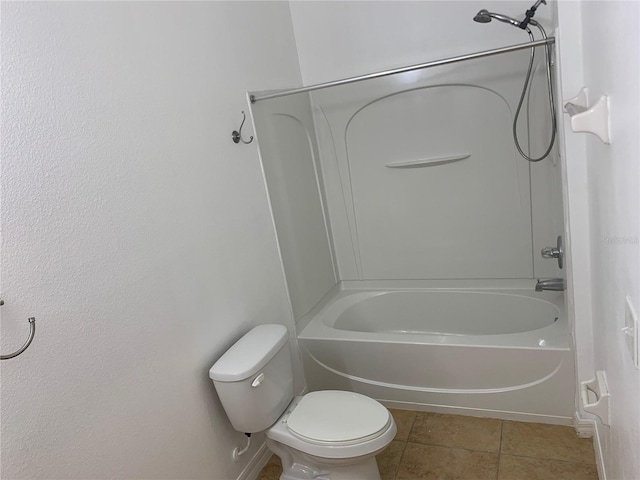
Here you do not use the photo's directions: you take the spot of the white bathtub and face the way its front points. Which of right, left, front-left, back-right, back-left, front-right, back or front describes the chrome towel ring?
front-right

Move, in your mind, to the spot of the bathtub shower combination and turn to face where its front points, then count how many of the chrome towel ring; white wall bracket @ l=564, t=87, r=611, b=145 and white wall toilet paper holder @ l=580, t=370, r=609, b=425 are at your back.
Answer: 0

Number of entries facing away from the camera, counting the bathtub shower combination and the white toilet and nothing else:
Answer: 0

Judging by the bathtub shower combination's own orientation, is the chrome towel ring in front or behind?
in front

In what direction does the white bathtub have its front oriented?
toward the camera

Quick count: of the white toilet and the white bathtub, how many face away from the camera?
0

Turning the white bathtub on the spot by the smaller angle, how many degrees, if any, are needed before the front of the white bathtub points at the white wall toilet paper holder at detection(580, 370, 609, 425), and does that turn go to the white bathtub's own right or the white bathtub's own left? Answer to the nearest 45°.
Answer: approximately 45° to the white bathtub's own left

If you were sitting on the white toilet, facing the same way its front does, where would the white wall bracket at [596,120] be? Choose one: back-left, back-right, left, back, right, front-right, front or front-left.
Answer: front

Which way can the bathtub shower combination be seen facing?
toward the camera

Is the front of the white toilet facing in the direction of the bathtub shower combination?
no

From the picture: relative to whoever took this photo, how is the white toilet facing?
facing the viewer and to the right of the viewer

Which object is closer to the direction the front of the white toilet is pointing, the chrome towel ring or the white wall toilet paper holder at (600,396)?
the white wall toilet paper holder

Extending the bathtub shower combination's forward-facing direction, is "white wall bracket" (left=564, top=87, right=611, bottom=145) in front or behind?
in front

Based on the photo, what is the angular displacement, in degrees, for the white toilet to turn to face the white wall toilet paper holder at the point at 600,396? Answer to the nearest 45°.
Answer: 0° — it already faces it

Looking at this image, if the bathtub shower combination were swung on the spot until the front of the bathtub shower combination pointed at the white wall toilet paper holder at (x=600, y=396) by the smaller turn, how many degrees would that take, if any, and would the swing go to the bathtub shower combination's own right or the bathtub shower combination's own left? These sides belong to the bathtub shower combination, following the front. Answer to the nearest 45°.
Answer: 0° — it already faces it
